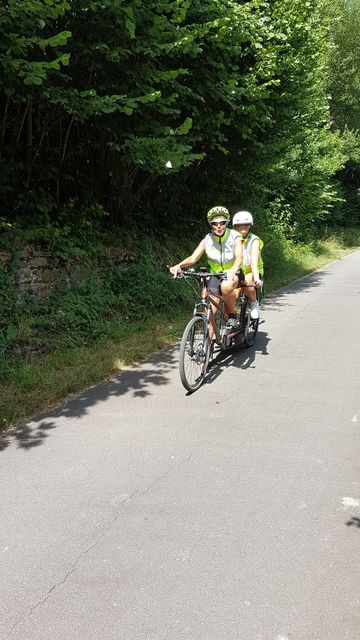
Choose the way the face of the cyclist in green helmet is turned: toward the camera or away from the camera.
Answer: toward the camera

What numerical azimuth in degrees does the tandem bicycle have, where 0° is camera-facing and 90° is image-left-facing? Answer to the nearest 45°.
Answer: approximately 45°

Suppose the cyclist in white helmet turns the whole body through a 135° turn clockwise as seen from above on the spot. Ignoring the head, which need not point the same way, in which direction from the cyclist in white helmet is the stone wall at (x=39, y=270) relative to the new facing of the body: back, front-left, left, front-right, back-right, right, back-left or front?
left
